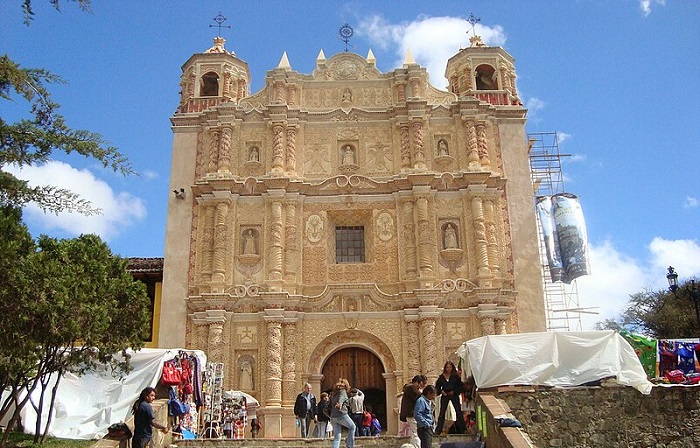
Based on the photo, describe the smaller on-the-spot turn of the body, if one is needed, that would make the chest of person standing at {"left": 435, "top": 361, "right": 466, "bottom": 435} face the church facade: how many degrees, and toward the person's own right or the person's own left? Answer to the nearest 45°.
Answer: approximately 135° to the person's own right

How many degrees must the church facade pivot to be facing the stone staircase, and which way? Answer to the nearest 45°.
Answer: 0° — it already faces it

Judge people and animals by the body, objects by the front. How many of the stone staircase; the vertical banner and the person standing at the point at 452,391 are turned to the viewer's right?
0

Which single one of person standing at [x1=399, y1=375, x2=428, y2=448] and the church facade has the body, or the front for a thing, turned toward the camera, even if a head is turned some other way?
the church facade

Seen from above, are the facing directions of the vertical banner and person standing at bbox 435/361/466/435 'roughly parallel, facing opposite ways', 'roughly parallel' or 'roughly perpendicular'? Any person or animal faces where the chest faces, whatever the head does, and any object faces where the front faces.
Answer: roughly parallel

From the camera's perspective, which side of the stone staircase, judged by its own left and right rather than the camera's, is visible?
front

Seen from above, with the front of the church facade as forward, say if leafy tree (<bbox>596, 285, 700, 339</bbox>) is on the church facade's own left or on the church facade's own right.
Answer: on the church facade's own left

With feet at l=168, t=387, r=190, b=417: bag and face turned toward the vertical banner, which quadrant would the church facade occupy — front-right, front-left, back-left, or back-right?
front-left

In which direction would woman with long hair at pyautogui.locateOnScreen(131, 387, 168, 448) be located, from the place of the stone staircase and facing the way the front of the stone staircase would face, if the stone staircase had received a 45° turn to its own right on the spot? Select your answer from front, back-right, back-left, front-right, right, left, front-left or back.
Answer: front

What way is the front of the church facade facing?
toward the camera

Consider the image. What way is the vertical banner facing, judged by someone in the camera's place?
facing the viewer

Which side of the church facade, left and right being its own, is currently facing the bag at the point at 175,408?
front
